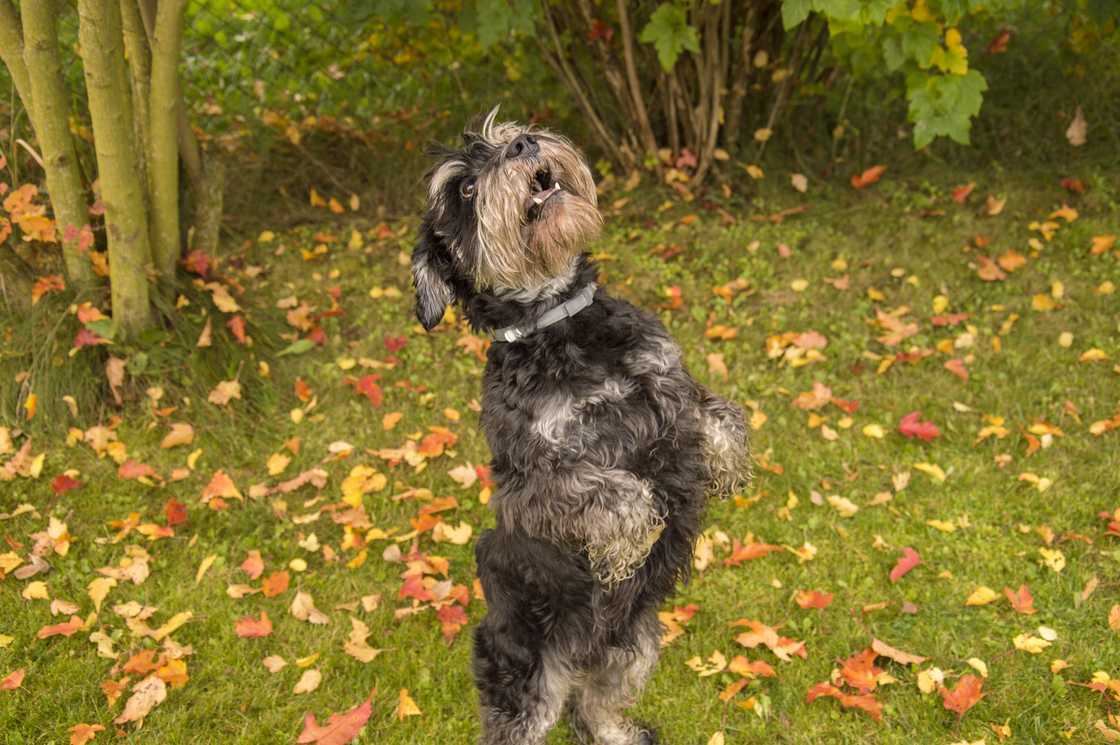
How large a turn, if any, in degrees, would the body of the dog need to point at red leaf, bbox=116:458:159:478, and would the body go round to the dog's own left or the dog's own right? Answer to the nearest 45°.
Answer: approximately 180°

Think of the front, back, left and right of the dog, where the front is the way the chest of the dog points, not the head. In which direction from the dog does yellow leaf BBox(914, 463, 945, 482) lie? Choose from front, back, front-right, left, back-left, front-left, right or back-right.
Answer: left

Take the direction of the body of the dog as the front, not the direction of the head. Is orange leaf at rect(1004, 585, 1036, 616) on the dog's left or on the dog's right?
on the dog's left

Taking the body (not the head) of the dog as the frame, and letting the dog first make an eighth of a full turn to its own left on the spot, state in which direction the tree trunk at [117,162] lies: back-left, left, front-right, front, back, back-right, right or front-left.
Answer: back-left

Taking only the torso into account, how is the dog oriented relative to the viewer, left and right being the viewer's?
facing the viewer and to the right of the viewer

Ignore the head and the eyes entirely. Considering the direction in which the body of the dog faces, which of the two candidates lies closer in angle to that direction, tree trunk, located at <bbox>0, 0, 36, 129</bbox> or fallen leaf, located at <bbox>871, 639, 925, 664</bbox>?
the fallen leaf

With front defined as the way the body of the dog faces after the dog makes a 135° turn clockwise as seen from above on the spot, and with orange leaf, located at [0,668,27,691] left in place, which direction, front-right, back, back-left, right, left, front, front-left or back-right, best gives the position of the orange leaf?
front

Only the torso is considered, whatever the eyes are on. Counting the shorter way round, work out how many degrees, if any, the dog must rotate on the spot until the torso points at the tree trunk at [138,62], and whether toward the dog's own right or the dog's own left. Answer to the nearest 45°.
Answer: approximately 180°

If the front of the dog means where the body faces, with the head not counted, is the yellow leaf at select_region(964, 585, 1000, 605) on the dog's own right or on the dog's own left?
on the dog's own left

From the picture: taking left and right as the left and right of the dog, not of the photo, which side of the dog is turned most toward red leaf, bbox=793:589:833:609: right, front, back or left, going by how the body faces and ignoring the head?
left

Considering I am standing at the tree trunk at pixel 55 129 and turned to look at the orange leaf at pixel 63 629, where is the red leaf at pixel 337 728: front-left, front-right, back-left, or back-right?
front-left
